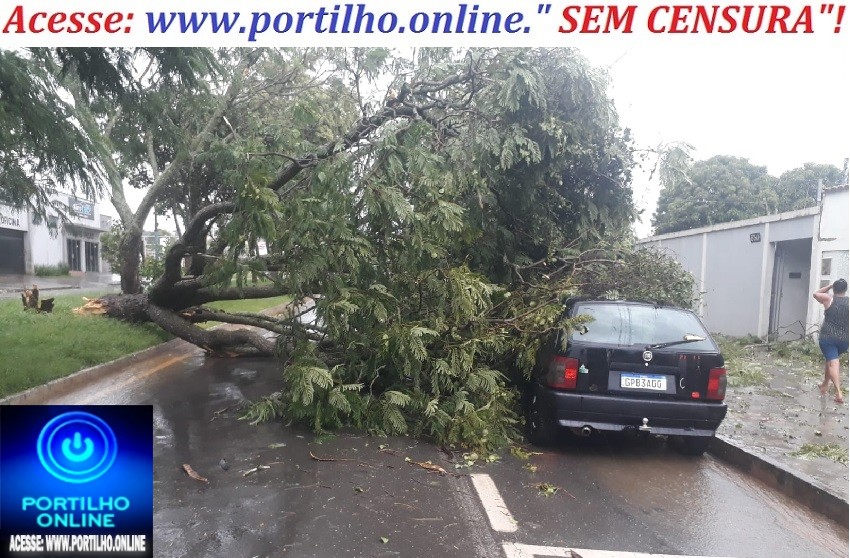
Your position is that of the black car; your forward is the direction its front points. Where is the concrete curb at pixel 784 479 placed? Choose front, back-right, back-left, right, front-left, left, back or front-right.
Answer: right

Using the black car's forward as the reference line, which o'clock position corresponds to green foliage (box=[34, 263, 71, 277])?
The green foliage is roughly at 10 o'clock from the black car.

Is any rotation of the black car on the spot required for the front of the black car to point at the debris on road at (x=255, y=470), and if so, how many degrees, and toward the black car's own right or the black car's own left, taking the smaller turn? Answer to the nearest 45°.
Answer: approximately 135° to the black car's own left

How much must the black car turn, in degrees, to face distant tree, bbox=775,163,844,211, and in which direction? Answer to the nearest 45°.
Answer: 0° — it already faces it

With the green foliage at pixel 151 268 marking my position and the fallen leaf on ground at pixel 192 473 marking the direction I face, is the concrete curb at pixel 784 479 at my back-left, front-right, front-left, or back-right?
front-left

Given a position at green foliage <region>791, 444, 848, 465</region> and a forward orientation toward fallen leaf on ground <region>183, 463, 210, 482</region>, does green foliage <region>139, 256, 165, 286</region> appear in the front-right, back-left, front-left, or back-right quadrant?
front-right

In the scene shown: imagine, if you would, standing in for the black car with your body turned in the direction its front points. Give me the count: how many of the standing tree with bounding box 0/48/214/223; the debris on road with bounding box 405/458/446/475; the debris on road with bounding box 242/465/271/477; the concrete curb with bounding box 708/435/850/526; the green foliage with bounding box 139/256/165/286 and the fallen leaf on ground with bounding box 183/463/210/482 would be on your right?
1

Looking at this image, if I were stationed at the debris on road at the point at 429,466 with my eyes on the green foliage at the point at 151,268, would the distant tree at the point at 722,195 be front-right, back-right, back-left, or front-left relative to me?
front-right

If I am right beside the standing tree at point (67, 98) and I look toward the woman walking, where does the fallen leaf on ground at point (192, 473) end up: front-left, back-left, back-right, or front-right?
front-right

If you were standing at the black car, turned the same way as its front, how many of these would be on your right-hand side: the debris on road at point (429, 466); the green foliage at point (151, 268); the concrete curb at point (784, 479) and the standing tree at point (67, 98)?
1

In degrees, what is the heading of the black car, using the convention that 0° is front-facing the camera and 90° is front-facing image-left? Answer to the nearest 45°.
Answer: approximately 180°

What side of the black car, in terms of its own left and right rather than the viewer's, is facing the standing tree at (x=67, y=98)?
left

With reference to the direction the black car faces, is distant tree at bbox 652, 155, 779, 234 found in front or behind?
in front

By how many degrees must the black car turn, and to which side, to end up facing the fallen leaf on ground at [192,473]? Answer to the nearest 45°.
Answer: approximately 135° to its left

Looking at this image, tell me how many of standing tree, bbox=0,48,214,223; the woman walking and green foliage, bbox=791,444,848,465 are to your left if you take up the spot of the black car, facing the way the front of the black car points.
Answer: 1
